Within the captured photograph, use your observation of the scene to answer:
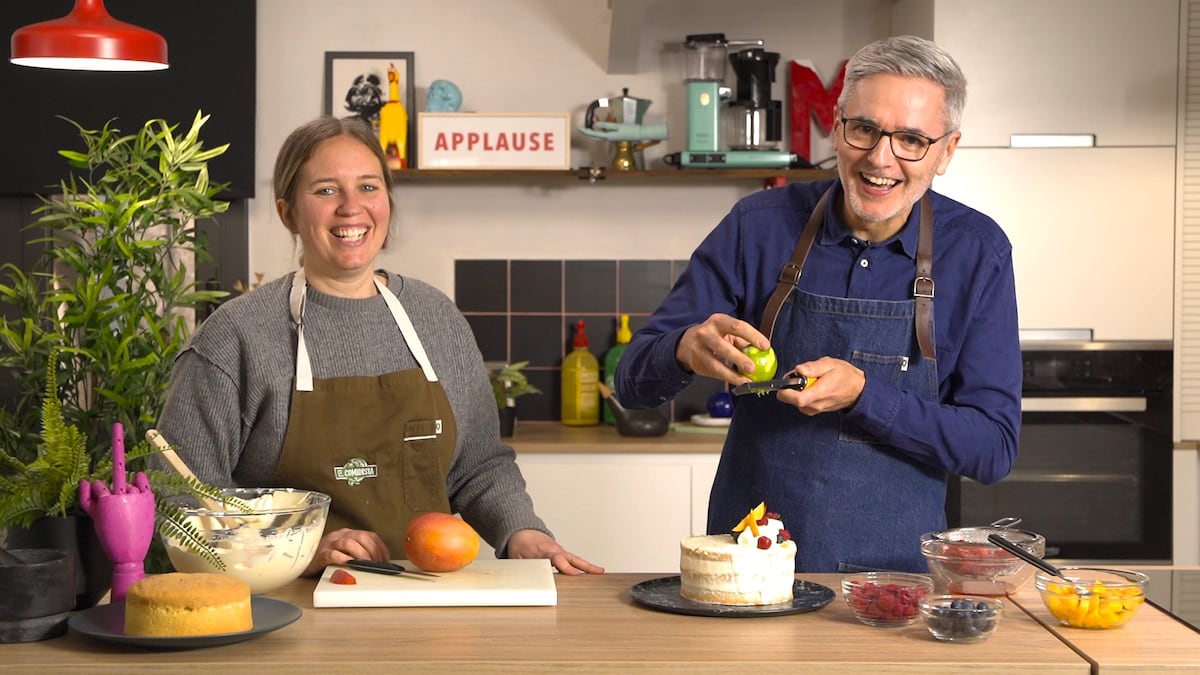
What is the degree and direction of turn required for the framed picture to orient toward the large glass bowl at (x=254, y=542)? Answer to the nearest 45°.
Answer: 0° — it already faces it

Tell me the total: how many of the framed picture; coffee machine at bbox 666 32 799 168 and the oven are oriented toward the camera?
3

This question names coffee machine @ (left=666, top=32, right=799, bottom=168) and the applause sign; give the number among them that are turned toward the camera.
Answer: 2

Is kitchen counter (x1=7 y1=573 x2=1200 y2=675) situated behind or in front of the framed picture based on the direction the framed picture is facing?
in front

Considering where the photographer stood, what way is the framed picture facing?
facing the viewer

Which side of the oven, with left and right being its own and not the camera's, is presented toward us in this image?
front

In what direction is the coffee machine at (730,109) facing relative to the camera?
toward the camera

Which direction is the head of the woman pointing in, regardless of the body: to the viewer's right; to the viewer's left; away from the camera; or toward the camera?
toward the camera

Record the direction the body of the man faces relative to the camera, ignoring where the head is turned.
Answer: toward the camera

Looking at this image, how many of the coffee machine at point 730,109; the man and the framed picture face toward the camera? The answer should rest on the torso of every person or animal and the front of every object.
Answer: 3

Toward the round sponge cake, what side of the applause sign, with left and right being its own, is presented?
front

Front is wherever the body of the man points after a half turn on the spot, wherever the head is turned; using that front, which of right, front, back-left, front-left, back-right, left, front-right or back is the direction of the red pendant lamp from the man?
left

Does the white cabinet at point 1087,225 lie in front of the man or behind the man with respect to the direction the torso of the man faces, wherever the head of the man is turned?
behind

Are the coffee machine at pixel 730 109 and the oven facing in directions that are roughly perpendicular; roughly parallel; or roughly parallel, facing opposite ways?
roughly parallel

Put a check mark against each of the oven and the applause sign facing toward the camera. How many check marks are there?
2

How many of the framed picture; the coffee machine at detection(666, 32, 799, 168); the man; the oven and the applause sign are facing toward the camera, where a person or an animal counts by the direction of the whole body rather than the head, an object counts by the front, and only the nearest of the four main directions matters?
5

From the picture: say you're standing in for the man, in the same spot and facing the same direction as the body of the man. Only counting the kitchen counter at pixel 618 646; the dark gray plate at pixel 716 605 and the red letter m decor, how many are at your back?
1
